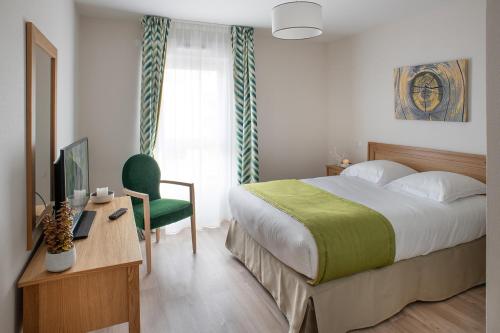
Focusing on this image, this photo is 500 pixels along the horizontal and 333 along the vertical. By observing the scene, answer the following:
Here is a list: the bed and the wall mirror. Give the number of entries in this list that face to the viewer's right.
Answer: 1

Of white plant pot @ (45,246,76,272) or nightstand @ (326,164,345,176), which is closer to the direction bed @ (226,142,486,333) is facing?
the white plant pot

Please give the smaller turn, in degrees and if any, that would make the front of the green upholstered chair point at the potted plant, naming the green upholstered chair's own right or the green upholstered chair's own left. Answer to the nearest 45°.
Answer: approximately 45° to the green upholstered chair's own right

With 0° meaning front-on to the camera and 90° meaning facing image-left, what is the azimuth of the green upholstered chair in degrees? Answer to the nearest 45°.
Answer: approximately 315°

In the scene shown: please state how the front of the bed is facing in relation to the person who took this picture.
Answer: facing the viewer and to the left of the viewer

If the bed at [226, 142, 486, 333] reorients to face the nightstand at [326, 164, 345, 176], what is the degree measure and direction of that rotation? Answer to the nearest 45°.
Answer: approximately 135° to its right

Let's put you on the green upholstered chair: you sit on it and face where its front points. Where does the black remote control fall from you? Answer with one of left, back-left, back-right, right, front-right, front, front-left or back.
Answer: front-right
